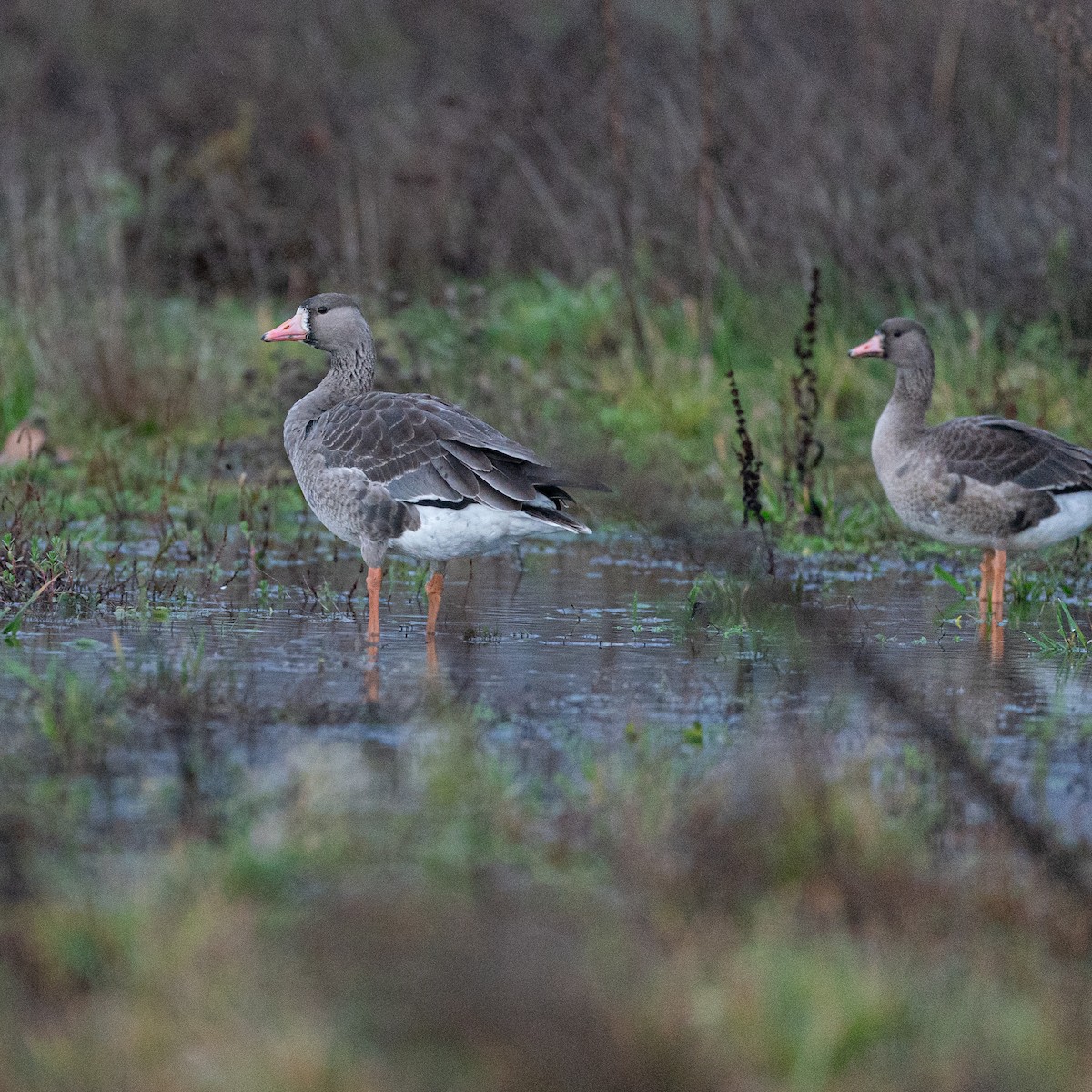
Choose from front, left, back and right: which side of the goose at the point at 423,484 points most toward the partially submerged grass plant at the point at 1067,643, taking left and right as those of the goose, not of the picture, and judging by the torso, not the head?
back

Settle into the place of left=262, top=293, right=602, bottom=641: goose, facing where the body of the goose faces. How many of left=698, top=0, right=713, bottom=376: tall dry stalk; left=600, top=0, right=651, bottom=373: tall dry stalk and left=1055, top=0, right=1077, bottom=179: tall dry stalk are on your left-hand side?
0

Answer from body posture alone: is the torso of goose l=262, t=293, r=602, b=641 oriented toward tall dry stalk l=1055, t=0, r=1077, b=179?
no

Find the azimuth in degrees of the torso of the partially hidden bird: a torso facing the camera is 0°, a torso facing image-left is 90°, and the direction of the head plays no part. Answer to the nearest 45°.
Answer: approximately 90°

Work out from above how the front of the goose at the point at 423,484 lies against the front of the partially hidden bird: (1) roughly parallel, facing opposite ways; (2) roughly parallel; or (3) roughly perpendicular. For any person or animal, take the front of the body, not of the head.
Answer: roughly parallel

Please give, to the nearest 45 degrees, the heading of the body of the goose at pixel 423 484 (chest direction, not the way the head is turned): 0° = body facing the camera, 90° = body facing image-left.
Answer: approximately 90°

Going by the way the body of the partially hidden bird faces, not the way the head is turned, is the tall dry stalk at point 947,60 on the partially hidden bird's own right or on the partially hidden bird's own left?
on the partially hidden bird's own right

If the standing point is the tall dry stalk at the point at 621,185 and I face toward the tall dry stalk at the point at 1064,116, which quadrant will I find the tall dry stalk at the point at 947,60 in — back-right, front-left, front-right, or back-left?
front-left

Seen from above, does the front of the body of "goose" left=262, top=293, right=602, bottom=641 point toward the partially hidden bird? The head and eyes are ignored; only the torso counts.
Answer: no

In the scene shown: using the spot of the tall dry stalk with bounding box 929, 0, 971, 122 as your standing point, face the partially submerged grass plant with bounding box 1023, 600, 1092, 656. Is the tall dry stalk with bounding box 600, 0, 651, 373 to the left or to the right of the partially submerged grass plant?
right

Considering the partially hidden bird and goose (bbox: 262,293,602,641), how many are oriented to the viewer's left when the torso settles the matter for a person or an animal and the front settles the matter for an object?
2

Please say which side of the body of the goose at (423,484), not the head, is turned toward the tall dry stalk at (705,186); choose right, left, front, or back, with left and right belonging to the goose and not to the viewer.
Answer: right

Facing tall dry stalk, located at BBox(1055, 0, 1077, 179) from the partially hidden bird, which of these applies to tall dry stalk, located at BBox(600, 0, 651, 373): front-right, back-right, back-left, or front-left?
front-left

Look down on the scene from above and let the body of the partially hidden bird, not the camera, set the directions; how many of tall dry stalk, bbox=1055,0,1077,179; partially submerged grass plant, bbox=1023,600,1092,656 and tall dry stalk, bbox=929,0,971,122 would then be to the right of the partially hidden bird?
2
